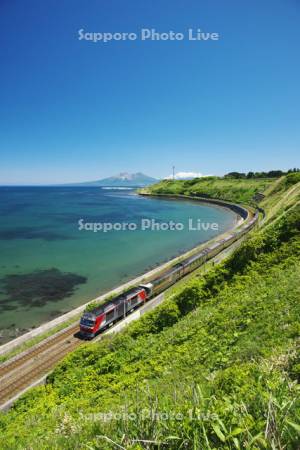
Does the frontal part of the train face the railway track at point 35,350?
yes

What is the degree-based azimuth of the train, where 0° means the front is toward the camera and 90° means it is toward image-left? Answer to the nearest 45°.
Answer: approximately 45°
